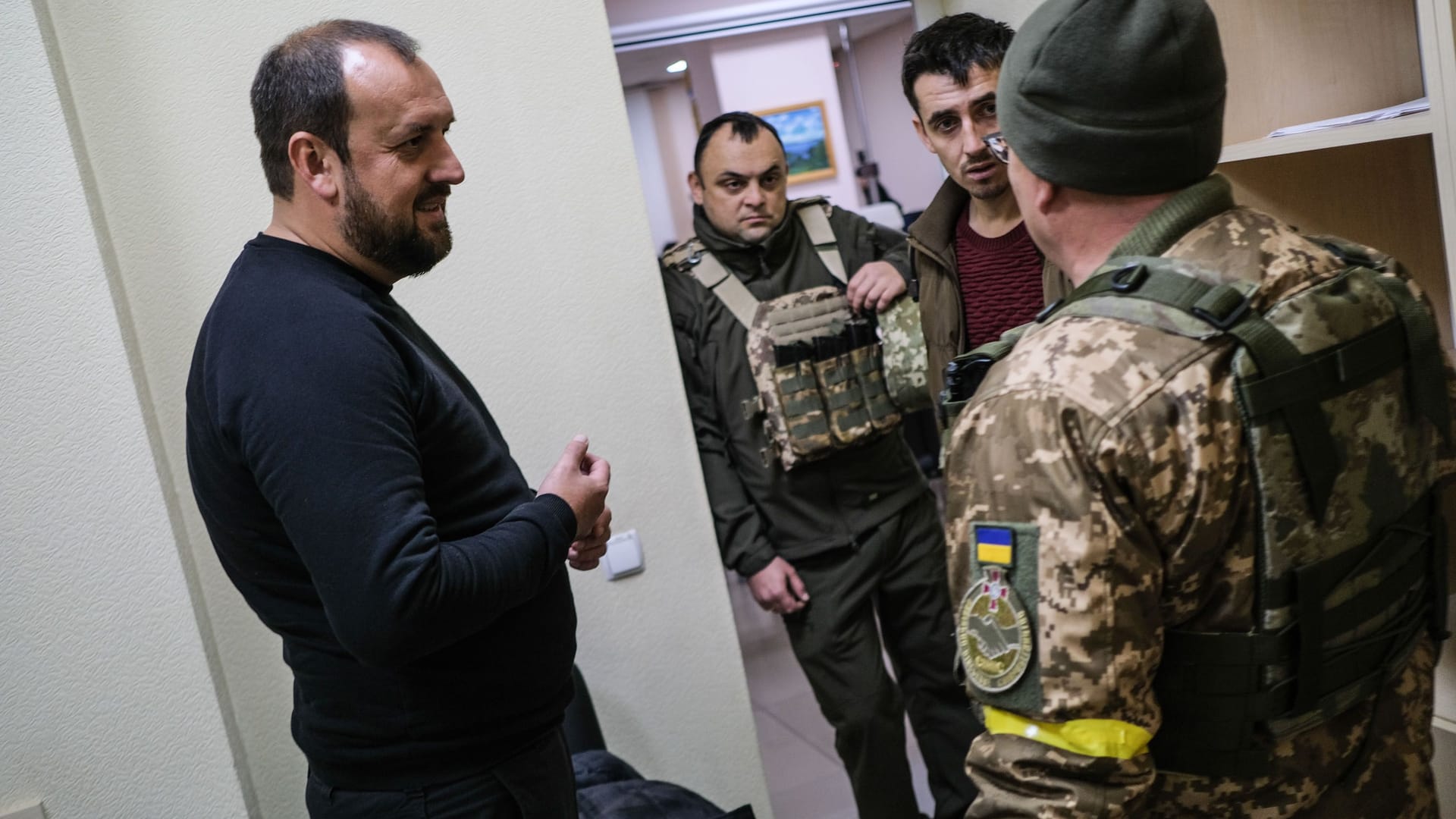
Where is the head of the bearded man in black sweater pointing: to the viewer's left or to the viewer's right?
to the viewer's right

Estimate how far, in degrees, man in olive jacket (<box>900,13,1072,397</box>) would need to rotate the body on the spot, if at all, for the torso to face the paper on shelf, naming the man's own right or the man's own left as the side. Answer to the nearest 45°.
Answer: approximately 45° to the man's own left

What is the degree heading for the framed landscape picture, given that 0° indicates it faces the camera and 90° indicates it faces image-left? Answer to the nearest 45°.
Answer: approximately 0°

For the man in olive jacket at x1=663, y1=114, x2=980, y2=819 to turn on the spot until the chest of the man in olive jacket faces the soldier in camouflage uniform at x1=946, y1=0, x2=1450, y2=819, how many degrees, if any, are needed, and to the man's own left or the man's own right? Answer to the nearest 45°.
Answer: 0° — they already face them

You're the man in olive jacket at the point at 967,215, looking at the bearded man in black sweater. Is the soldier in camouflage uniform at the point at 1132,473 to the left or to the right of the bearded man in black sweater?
left

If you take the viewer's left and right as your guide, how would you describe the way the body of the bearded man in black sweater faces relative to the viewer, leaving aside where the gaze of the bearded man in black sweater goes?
facing to the right of the viewer

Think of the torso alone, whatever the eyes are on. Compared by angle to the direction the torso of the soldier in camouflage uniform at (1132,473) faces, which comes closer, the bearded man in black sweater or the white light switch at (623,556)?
the white light switch

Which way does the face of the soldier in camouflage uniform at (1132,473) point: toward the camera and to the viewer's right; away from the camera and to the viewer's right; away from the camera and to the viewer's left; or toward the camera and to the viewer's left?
away from the camera and to the viewer's left

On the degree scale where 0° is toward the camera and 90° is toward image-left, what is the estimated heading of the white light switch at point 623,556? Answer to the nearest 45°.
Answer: approximately 0°

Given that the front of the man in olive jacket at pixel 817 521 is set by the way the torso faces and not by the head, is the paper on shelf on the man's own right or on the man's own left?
on the man's own left

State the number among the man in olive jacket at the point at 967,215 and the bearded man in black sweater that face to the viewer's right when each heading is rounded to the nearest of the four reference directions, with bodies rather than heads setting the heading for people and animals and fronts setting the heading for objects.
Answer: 1

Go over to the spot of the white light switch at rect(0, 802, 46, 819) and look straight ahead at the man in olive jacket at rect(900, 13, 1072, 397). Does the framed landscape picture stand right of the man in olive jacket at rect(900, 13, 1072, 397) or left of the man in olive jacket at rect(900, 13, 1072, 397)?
left
